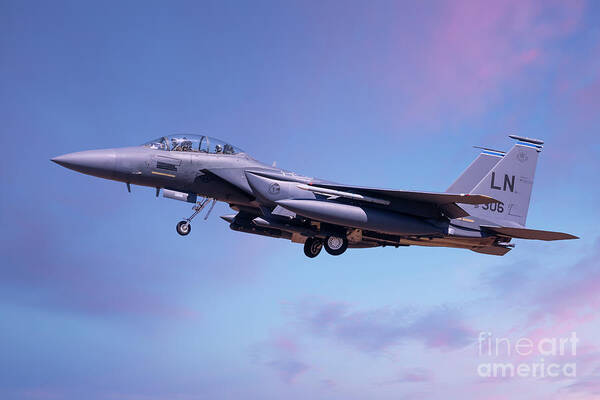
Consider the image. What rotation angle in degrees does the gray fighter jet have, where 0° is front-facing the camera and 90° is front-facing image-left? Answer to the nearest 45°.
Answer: approximately 90°
